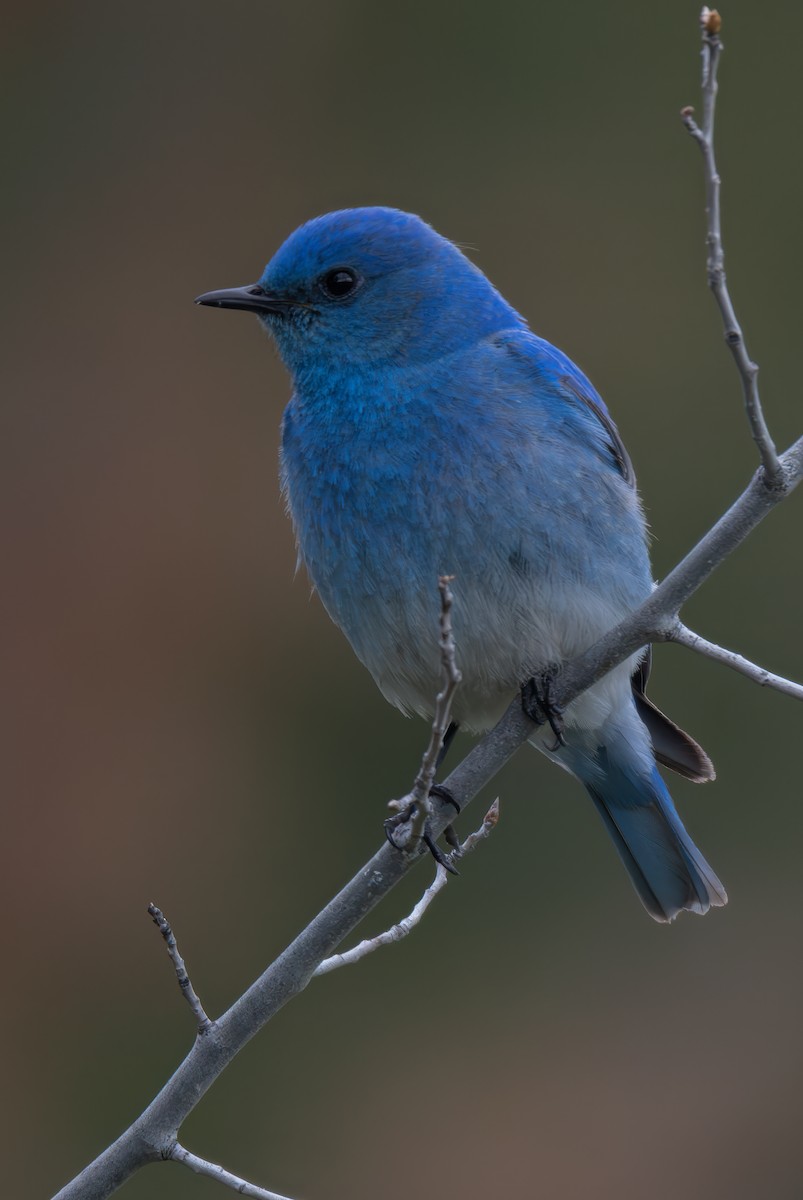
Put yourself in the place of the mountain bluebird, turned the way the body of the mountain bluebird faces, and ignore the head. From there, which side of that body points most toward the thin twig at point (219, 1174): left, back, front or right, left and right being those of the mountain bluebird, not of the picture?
front

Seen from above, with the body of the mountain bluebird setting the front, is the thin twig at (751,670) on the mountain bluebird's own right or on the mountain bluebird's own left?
on the mountain bluebird's own left

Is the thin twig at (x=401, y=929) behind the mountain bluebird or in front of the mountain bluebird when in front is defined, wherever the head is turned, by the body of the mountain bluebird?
in front

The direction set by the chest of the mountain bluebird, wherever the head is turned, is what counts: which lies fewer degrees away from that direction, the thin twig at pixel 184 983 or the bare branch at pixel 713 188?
the thin twig

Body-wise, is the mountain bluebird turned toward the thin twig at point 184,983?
yes

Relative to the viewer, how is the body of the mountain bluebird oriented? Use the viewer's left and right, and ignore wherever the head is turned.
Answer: facing the viewer and to the left of the viewer

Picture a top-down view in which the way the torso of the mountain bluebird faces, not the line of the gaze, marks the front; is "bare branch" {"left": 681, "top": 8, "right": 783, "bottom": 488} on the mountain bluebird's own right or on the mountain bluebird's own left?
on the mountain bluebird's own left
